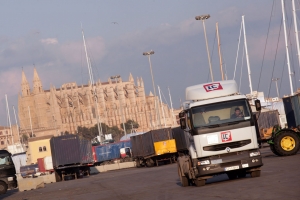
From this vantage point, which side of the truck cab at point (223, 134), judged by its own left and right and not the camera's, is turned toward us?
front

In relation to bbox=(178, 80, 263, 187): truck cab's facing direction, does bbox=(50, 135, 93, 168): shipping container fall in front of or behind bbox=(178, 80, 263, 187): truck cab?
behind

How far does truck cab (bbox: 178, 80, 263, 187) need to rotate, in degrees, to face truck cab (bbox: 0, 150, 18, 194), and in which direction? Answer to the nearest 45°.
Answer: approximately 135° to its right

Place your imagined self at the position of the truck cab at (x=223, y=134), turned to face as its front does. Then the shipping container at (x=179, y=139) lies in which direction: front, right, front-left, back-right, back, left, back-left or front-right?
back

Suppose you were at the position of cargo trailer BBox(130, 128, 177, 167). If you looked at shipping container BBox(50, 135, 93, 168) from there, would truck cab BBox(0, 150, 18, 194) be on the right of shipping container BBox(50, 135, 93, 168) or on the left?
left

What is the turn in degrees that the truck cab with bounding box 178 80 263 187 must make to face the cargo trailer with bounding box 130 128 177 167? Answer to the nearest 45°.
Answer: approximately 180°
